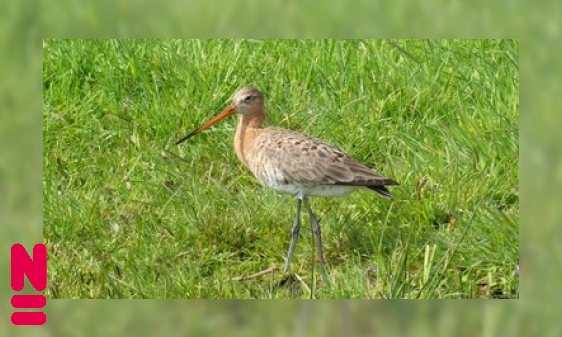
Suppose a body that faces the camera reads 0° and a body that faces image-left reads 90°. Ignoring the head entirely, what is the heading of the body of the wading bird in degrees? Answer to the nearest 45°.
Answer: approximately 90°
